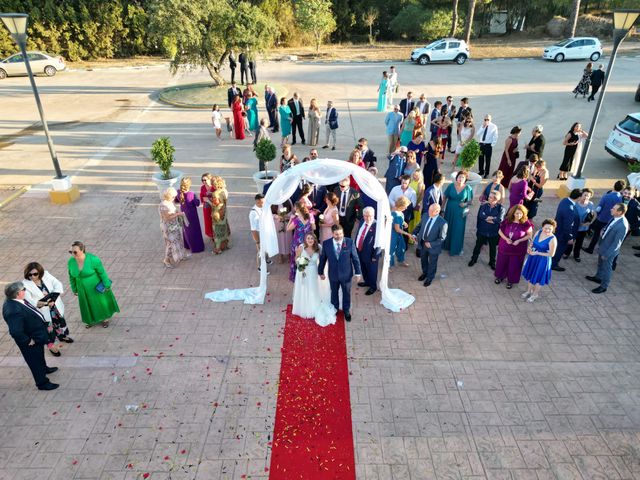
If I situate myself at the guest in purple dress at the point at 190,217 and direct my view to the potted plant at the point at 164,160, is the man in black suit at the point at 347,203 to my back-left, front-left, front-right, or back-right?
back-right

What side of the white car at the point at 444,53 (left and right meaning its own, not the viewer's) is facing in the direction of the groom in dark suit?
left

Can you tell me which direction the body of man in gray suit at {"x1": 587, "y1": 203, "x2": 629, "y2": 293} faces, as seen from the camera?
to the viewer's left

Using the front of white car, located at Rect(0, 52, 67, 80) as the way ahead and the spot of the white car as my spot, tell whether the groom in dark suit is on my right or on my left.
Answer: on my left

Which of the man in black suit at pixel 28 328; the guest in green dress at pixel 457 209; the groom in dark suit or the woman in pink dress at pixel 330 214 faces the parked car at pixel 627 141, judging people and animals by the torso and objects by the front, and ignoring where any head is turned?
the man in black suit

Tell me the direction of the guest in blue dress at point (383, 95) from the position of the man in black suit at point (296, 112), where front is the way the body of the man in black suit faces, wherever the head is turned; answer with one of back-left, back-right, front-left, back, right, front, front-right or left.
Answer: back-left

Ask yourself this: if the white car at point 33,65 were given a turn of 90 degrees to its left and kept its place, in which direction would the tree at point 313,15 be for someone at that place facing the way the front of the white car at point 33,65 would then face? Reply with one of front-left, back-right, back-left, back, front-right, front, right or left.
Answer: left

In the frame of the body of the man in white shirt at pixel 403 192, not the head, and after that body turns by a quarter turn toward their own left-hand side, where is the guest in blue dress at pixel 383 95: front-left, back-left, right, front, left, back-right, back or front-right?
left

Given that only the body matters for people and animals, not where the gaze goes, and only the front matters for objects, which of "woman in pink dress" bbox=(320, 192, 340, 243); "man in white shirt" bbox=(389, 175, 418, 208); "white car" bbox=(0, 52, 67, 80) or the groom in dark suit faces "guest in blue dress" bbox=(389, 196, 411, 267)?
the man in white shirt

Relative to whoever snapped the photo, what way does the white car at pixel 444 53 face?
facing to the left of the viewer
